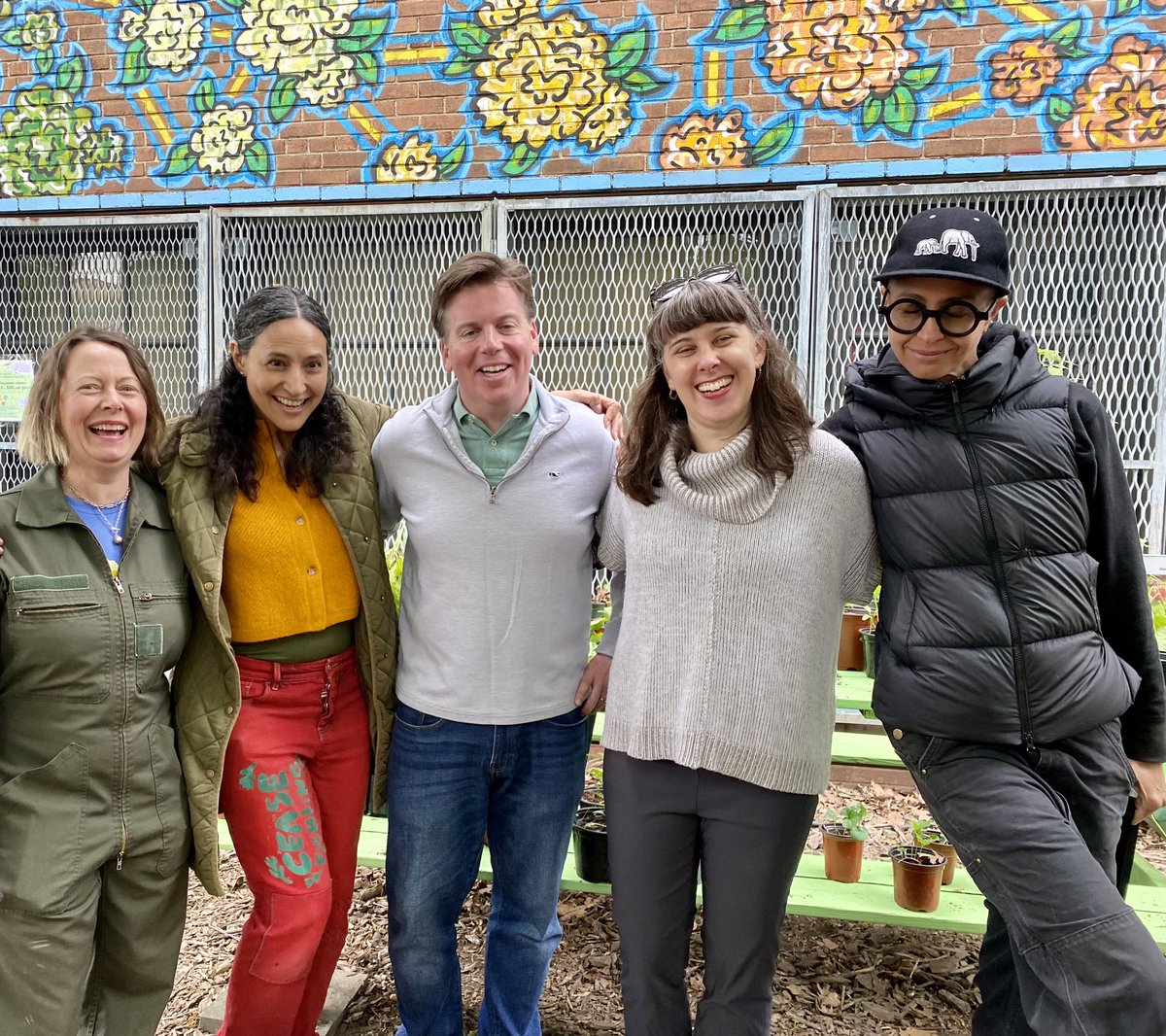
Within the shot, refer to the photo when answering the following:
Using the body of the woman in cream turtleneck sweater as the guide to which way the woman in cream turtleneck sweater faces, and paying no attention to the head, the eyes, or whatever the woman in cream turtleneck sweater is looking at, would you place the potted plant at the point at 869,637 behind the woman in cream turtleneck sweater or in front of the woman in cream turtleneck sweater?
behind

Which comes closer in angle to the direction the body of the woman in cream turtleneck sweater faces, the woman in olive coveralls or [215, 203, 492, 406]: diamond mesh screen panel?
the woman in olive coveralls

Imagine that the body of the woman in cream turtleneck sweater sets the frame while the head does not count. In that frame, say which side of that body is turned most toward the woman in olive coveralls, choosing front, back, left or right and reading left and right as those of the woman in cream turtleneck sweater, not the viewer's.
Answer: right

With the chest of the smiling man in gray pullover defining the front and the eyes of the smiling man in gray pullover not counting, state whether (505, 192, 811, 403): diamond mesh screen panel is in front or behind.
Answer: behind

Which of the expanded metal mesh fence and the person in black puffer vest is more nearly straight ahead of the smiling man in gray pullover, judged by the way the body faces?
the person in black puffer vest

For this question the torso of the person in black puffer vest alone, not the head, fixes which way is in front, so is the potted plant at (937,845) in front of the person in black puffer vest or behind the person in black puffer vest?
behind

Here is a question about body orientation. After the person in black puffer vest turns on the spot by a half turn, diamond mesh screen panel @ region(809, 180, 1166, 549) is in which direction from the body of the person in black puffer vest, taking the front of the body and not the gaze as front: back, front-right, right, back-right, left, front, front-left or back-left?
front

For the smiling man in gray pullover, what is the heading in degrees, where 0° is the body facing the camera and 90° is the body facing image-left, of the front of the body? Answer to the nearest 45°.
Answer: approximately 0°

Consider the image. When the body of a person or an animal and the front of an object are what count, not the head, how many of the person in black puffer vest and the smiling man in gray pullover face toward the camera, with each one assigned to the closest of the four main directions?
2

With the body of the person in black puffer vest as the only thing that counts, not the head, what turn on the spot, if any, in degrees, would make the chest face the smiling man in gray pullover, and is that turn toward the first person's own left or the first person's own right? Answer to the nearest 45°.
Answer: approximately 90° to the first person's own right
